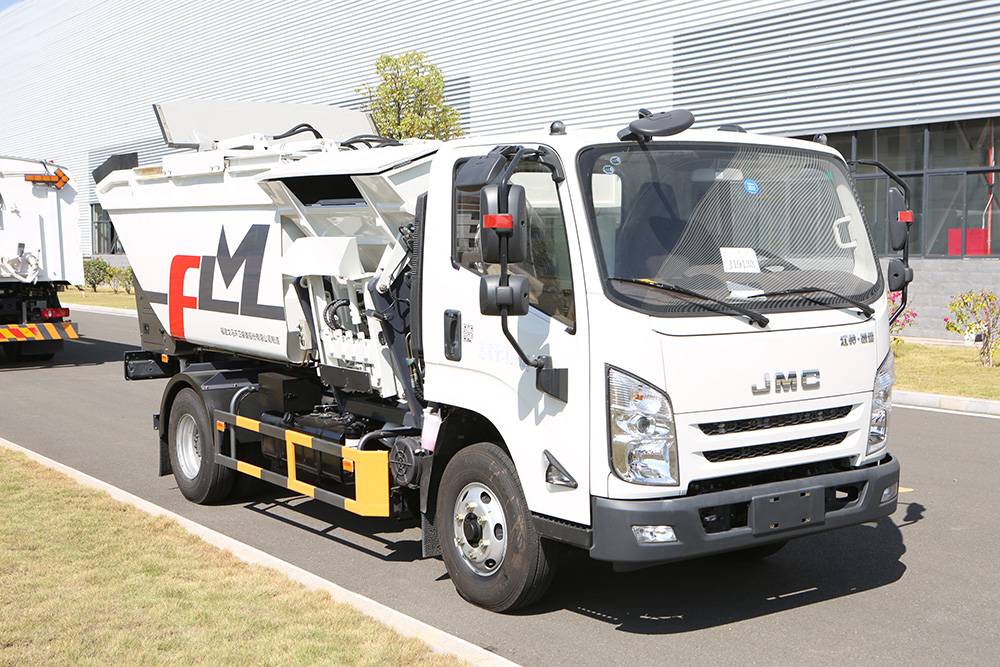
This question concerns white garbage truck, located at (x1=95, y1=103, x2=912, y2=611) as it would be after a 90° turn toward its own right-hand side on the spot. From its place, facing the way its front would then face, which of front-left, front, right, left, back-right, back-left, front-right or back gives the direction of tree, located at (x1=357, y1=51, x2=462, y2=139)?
back-right

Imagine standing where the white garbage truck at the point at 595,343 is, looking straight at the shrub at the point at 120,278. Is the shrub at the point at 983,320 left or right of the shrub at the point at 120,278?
right

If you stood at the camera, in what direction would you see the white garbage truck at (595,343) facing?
facing the viewer and to the right of the viewer

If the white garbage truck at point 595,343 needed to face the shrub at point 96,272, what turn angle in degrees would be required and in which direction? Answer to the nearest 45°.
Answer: approximately 180°

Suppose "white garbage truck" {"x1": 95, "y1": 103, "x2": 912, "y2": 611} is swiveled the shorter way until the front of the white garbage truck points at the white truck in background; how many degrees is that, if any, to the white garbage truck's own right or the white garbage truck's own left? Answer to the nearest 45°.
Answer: approximately 180°

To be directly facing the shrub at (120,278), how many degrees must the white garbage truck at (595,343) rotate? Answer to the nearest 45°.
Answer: approximately 180°

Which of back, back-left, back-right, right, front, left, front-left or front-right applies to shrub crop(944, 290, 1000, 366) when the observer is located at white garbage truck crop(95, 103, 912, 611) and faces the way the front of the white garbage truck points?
left

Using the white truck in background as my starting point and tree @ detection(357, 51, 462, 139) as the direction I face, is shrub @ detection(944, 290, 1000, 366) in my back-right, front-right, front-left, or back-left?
front-right
